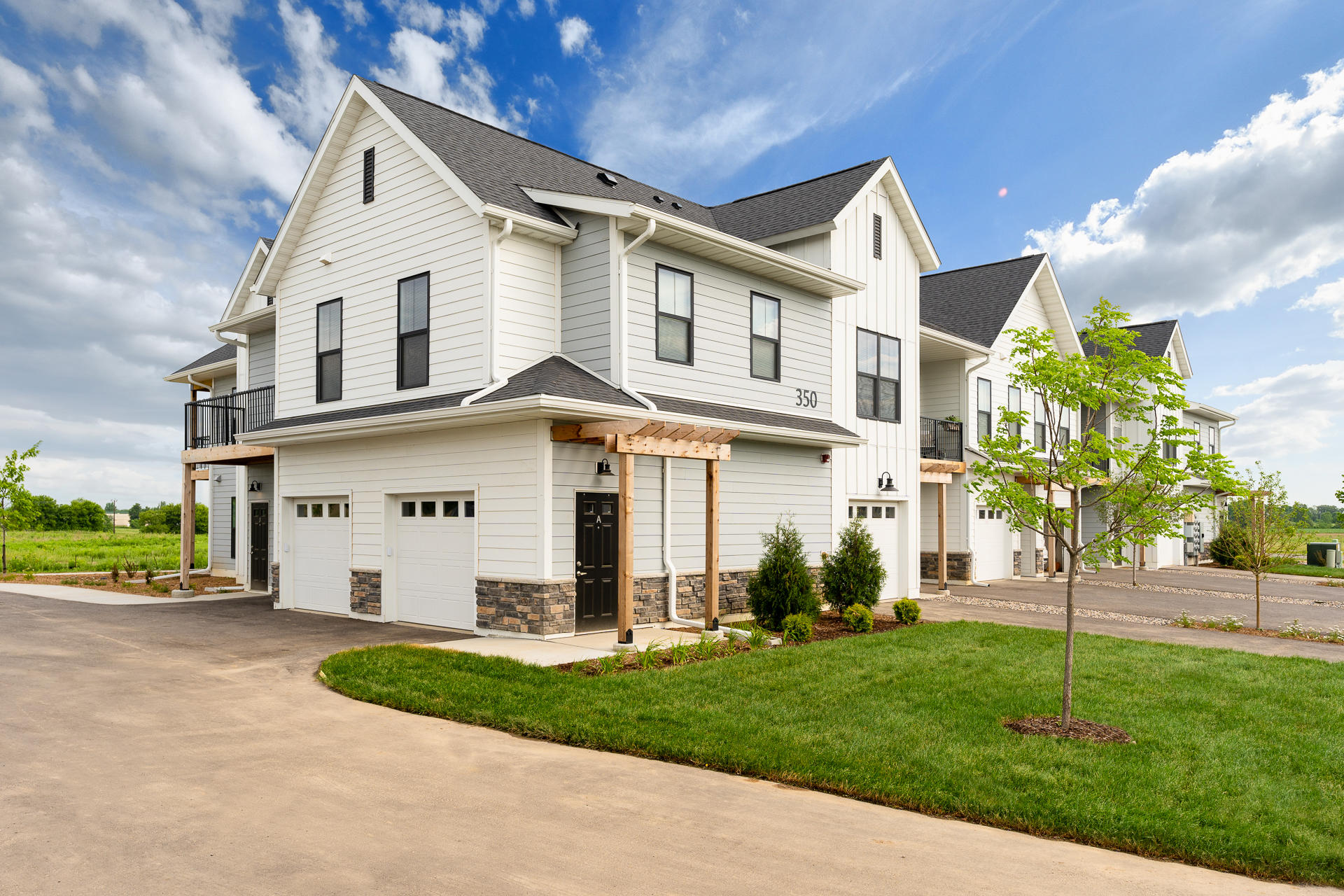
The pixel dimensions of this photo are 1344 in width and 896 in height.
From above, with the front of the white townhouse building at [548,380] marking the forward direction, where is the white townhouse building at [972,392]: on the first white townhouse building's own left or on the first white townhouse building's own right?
on the first white townhouse building's own left

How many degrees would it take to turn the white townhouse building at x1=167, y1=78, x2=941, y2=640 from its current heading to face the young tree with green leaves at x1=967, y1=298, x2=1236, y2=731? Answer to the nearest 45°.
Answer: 0° — it already faces it

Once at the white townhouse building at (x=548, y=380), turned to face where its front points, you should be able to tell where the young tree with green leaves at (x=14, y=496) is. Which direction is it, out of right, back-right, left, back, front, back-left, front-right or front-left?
back

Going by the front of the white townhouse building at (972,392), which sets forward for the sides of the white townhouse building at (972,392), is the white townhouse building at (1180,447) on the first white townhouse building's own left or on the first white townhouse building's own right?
on the first white townhouse building's own left

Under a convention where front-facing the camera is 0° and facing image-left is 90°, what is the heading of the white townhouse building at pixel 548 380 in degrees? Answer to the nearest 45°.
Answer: approximately 315°

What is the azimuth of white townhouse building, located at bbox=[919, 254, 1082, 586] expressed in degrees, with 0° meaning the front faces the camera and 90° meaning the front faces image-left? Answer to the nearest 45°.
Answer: approximately 315°

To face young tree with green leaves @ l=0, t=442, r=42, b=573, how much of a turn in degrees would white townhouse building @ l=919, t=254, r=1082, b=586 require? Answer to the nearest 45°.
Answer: approximately 135° to its right

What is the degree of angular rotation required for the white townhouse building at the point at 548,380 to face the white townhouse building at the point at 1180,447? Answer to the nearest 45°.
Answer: approximately 90° to its left
